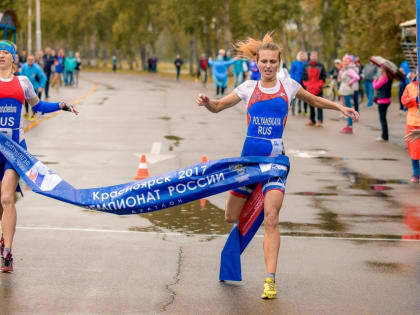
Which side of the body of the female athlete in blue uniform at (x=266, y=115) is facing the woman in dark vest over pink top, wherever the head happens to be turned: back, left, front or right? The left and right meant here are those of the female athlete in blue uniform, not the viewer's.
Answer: back

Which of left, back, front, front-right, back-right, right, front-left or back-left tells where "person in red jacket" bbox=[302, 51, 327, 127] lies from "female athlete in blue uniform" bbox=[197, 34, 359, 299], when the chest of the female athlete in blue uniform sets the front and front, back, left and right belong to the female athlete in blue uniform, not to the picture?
back

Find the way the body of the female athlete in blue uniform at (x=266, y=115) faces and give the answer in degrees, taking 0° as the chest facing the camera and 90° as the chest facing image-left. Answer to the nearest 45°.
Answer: approximately 0°

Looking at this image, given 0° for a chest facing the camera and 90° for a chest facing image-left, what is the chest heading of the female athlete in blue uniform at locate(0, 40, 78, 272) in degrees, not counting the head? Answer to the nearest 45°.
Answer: approximately 0°

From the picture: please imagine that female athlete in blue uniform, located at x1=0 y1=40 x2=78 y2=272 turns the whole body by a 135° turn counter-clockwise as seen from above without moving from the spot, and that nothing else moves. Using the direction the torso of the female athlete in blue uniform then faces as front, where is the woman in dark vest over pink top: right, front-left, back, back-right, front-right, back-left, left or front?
front

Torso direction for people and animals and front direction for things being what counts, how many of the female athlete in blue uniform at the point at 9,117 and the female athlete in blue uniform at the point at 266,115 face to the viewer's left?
0

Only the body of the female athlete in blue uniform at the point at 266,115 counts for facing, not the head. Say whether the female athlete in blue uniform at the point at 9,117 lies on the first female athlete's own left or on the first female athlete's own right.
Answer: on the first female athlete's own right

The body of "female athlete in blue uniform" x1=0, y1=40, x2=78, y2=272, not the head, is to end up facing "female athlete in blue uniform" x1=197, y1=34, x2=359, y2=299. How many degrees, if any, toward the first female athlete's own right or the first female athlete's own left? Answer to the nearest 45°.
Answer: approximately 45° to the first female athlete's own left
